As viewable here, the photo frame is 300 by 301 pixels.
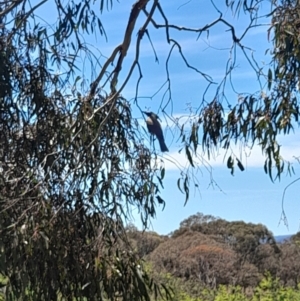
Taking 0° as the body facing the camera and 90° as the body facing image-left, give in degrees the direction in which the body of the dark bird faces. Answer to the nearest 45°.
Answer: approximately 90°
